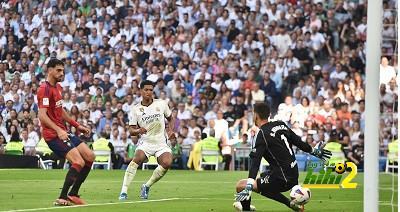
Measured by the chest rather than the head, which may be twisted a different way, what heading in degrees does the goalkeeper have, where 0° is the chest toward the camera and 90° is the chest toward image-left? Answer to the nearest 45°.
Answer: approximately 135°

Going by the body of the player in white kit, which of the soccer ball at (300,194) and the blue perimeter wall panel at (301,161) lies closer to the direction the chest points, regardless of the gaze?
the soccer ball

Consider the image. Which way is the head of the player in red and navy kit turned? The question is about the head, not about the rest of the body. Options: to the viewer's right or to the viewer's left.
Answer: to the viewer's right

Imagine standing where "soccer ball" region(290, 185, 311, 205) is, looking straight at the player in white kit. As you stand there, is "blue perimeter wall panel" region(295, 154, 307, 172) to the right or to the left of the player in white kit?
right
